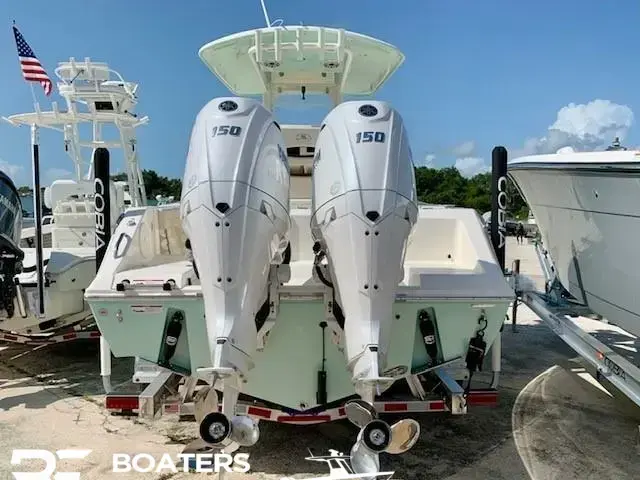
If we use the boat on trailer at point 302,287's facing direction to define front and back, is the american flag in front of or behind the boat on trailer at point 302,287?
in front

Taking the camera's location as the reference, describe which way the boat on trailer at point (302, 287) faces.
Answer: facing away from the viewer

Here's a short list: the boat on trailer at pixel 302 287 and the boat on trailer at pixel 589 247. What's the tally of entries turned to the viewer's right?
0

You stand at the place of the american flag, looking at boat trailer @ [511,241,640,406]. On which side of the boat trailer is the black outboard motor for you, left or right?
right

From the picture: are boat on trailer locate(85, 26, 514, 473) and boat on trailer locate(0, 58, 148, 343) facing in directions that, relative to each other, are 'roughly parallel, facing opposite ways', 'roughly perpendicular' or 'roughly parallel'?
roughly parallel

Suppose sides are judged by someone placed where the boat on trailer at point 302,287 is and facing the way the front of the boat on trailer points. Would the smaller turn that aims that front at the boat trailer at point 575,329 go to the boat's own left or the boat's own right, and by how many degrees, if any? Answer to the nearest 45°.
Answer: approximately 45° to the boat's own right

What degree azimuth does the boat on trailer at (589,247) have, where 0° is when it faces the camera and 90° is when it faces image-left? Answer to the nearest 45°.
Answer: approximately 135°

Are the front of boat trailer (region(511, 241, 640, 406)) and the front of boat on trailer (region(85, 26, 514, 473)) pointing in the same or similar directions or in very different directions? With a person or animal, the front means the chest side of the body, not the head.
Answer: same or similar directions

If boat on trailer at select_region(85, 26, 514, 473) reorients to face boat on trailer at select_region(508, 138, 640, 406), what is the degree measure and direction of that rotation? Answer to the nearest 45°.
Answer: approximately 45° to its right

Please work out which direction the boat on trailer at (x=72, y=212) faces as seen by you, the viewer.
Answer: facing away from the viewer and to the right of the viewer
